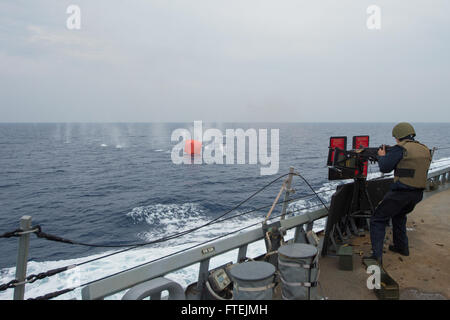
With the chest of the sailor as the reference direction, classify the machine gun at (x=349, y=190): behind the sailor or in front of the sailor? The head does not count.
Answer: in front

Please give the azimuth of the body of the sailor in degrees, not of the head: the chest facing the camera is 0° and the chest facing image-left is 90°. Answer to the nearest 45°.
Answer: approximately 135°

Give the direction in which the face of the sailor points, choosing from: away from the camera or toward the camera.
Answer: away from the camera
